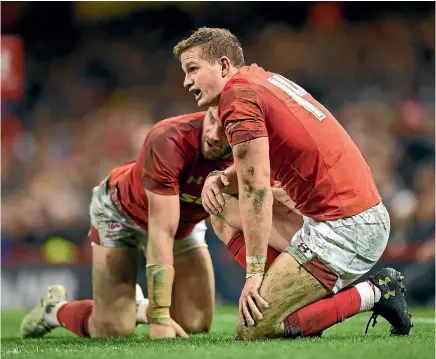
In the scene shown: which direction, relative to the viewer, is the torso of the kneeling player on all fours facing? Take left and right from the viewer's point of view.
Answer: facing the viewer and to the right of the viewer
